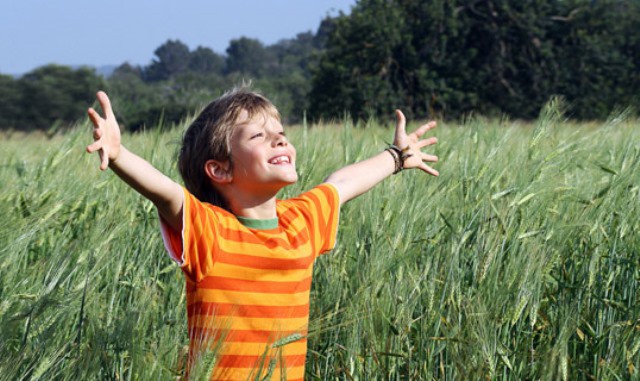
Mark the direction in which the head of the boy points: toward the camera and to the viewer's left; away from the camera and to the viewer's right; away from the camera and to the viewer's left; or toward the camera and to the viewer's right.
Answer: toward the camera and to the viewer's right

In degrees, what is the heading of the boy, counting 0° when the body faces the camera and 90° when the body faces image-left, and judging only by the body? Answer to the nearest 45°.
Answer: approximately 315°

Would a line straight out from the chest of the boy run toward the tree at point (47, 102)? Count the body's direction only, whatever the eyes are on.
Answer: no
